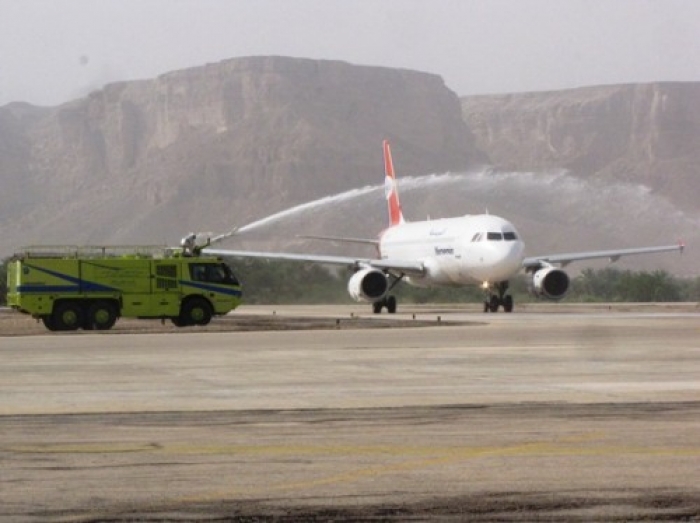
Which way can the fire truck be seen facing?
to the viewer's right
